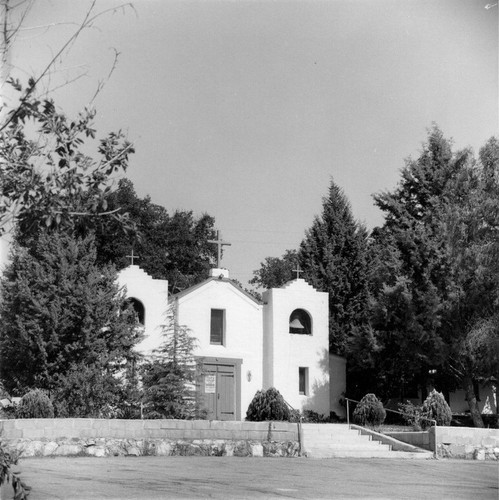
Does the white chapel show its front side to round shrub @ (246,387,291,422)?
yes

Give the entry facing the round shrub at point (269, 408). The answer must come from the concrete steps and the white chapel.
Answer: the white chapel

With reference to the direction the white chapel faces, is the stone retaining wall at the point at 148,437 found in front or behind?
in front

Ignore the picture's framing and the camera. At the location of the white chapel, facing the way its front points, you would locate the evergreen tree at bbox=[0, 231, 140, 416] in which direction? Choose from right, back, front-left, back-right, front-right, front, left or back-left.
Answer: front-right

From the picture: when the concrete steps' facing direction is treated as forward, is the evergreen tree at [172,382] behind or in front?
behind

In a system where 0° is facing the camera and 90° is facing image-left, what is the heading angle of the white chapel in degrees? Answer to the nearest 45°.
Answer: approximately 0°

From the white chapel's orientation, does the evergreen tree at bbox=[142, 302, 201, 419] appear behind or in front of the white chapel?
in front
